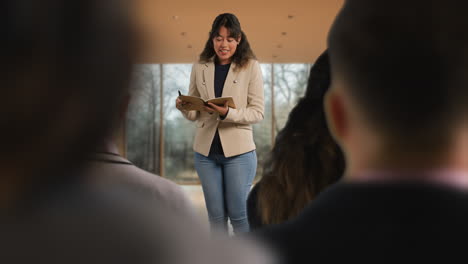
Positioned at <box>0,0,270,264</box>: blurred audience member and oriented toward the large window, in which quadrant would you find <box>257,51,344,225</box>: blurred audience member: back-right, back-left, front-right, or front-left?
front-right

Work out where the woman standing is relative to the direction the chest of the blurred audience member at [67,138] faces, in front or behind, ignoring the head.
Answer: in front

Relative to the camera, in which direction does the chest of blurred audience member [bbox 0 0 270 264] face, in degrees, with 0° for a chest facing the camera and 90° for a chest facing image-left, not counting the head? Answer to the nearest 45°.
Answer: approximately 180°

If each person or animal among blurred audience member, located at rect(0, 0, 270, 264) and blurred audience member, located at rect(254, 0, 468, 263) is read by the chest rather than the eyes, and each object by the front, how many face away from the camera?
2

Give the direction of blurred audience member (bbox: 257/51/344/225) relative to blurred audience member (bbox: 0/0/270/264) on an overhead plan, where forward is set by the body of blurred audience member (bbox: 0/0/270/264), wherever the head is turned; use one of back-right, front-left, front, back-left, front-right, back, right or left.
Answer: front-right

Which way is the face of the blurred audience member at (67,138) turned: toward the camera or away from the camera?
away from the camera

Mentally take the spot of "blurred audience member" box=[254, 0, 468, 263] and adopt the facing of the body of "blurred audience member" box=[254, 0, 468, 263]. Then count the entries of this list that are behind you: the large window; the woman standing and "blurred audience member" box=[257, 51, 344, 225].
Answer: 0

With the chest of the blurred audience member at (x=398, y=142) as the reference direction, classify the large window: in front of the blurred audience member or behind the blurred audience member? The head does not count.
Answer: in front

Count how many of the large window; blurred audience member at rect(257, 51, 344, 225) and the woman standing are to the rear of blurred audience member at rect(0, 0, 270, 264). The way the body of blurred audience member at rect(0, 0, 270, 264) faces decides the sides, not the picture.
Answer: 0

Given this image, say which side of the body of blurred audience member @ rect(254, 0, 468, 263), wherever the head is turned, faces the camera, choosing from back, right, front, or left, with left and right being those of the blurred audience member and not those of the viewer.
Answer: back

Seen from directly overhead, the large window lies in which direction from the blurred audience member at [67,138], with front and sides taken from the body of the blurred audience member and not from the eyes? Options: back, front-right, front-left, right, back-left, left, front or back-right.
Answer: front
